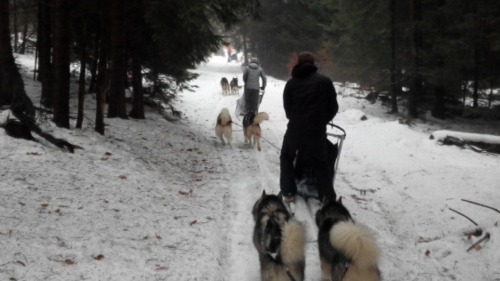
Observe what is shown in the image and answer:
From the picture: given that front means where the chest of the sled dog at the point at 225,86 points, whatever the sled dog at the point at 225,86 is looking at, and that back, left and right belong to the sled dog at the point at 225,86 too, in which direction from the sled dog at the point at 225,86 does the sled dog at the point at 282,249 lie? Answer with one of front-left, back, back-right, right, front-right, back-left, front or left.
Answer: back

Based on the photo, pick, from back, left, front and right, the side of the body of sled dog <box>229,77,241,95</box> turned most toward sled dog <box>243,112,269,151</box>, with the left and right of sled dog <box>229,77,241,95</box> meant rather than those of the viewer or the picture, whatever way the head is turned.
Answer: back

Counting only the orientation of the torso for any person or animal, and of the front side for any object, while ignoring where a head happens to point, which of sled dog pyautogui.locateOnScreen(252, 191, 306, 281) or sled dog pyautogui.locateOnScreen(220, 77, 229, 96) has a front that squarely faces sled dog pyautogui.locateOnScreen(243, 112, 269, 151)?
sled dog pyautogui.locateOnScreen(252, 191, 306, 281)

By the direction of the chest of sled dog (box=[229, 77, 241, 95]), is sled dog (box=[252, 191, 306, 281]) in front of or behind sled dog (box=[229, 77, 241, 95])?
behind

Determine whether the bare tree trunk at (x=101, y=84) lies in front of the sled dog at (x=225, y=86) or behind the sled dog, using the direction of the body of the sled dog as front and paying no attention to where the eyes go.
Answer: behind

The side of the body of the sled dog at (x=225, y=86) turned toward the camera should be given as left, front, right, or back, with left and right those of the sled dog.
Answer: back

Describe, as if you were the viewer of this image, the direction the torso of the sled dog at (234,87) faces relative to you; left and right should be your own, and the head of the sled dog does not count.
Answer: facing away from the viewer

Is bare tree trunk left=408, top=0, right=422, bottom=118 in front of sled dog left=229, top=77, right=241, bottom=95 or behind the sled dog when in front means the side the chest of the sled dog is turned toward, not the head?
behind

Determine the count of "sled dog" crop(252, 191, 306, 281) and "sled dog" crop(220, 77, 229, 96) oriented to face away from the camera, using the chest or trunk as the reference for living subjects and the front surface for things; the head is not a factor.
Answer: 2

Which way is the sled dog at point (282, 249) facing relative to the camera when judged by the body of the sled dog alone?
away from the camera

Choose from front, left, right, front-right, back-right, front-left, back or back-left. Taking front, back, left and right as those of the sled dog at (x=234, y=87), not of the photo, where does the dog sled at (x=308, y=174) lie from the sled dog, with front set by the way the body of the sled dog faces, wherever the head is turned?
back
